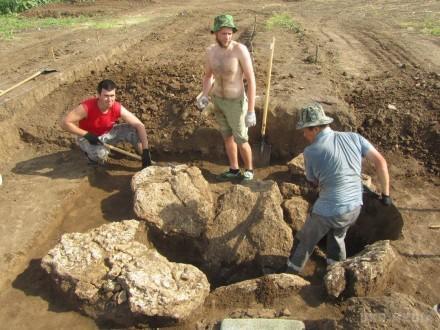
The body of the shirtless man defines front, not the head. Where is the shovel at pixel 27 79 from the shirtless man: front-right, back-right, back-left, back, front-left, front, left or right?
right

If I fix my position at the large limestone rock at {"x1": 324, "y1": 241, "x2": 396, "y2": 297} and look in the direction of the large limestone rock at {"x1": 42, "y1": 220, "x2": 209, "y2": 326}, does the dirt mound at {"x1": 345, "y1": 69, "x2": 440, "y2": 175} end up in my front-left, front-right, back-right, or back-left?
back-right

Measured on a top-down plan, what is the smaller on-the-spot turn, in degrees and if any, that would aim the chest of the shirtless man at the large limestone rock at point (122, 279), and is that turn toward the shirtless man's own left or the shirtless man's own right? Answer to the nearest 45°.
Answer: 0° — they already face it

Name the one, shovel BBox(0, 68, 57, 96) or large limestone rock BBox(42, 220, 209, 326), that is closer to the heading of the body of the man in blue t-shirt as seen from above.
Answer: the shovel

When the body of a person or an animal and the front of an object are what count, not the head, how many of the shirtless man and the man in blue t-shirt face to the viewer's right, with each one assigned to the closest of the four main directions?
0

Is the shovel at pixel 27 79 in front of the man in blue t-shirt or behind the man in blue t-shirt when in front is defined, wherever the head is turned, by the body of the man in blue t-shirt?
in front
